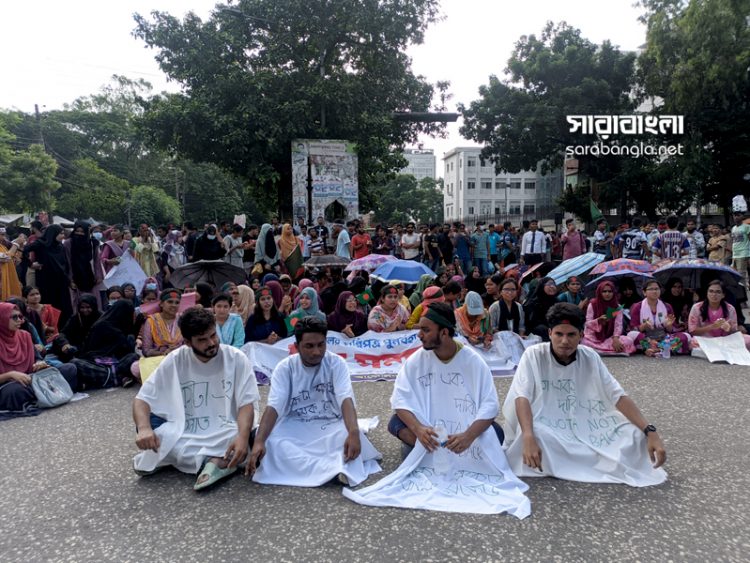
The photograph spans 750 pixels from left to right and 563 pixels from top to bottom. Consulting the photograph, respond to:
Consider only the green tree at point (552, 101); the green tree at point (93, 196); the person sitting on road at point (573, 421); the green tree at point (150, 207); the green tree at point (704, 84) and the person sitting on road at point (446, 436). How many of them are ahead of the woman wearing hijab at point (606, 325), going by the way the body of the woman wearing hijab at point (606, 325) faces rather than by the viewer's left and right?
2

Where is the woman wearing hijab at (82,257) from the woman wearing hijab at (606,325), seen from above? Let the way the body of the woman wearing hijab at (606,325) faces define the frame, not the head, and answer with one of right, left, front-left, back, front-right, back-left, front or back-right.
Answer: right

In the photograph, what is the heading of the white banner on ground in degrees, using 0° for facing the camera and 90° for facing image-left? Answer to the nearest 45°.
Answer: approximately 0°

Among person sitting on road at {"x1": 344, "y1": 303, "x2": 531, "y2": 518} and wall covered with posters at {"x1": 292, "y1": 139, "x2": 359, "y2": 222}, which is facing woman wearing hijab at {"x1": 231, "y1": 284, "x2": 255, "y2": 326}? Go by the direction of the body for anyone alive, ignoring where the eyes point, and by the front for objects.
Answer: the wall covered with posters
